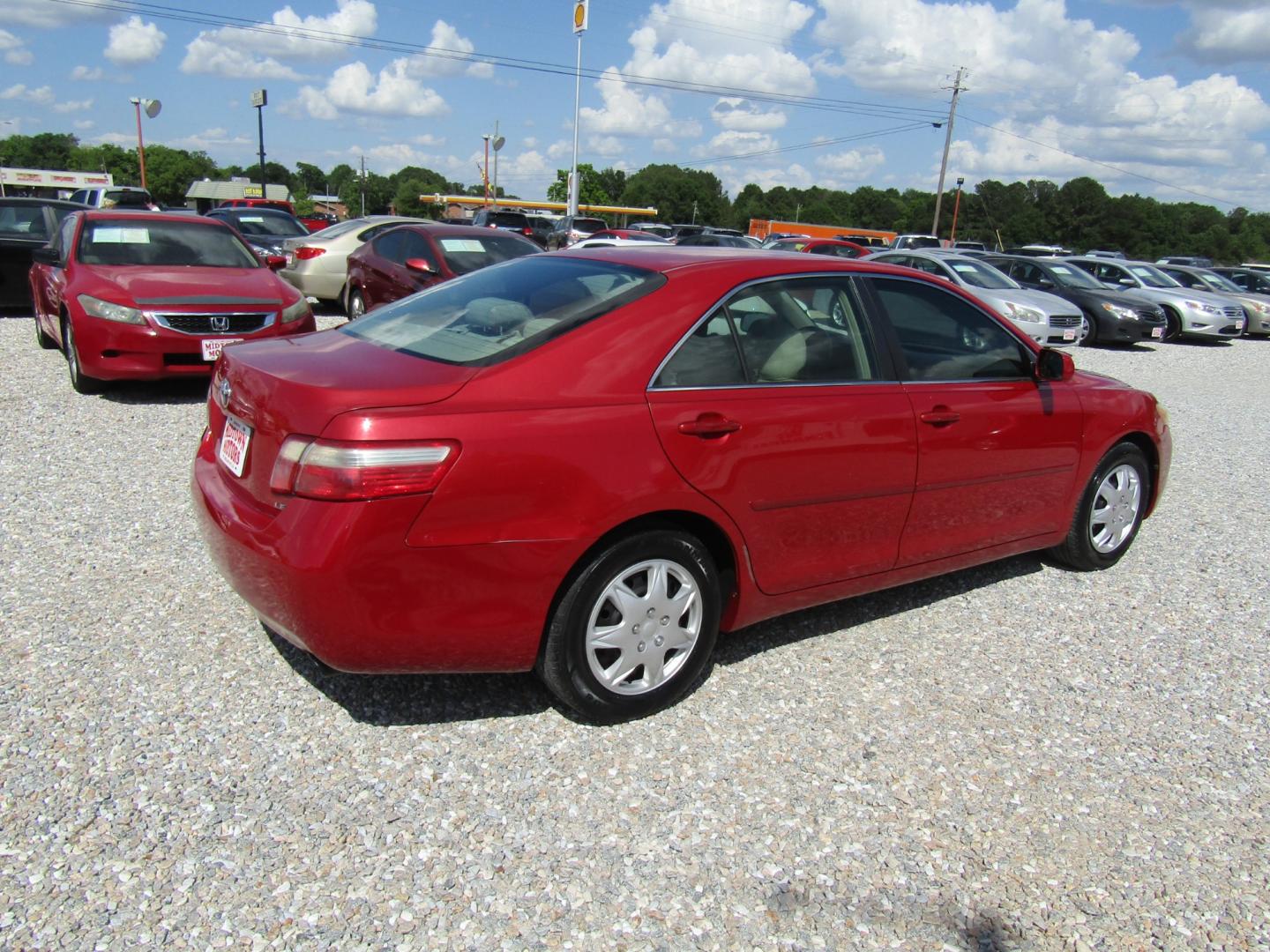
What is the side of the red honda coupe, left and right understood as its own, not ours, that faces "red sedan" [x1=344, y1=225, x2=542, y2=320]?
left

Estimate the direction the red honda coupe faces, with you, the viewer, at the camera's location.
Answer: facing the viewer and to the right of the viewer

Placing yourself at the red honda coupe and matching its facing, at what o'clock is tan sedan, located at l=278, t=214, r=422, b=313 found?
The tan sedan is roughly at 8 o'clock from the red honda coupe.

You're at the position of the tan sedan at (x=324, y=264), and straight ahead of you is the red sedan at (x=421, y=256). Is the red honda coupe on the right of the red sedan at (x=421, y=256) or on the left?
right

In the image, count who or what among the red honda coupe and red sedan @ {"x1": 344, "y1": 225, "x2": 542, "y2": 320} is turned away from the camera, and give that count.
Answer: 0

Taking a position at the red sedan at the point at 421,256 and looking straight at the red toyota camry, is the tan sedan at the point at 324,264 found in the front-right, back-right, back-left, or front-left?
back-right

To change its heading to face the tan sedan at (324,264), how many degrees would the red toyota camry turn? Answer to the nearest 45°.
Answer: approximately 90° to its left

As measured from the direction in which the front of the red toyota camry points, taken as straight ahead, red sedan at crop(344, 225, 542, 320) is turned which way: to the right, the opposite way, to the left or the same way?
to the right

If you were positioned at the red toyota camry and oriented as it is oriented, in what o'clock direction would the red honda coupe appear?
The red honda coupe is roughly at 9 o'clock from the red toyota camry.

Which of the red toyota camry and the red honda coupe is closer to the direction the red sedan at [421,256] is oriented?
the red toyota camry

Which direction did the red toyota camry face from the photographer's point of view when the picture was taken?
facing away from the viewer and to the right of the viewer
